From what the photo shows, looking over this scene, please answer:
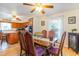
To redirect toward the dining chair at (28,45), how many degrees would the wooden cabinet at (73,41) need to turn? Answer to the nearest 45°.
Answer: approximately 45° to its right

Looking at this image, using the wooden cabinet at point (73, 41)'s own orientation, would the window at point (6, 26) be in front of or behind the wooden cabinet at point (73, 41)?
in front

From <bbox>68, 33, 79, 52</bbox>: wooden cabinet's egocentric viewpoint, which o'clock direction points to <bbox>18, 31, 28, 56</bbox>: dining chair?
The dining chair is roughly at 1 o'clock from the wooden cabinet.

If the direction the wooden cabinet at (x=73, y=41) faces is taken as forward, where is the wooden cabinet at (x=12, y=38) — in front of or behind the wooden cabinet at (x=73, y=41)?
in front

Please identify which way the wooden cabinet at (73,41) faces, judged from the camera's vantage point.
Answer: facing the viewer and to the left of the viewer

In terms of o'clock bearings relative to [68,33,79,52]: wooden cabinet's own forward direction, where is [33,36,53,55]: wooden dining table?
The wooden dining table is roughly at 1 o'clock from the wooden cabinet.
